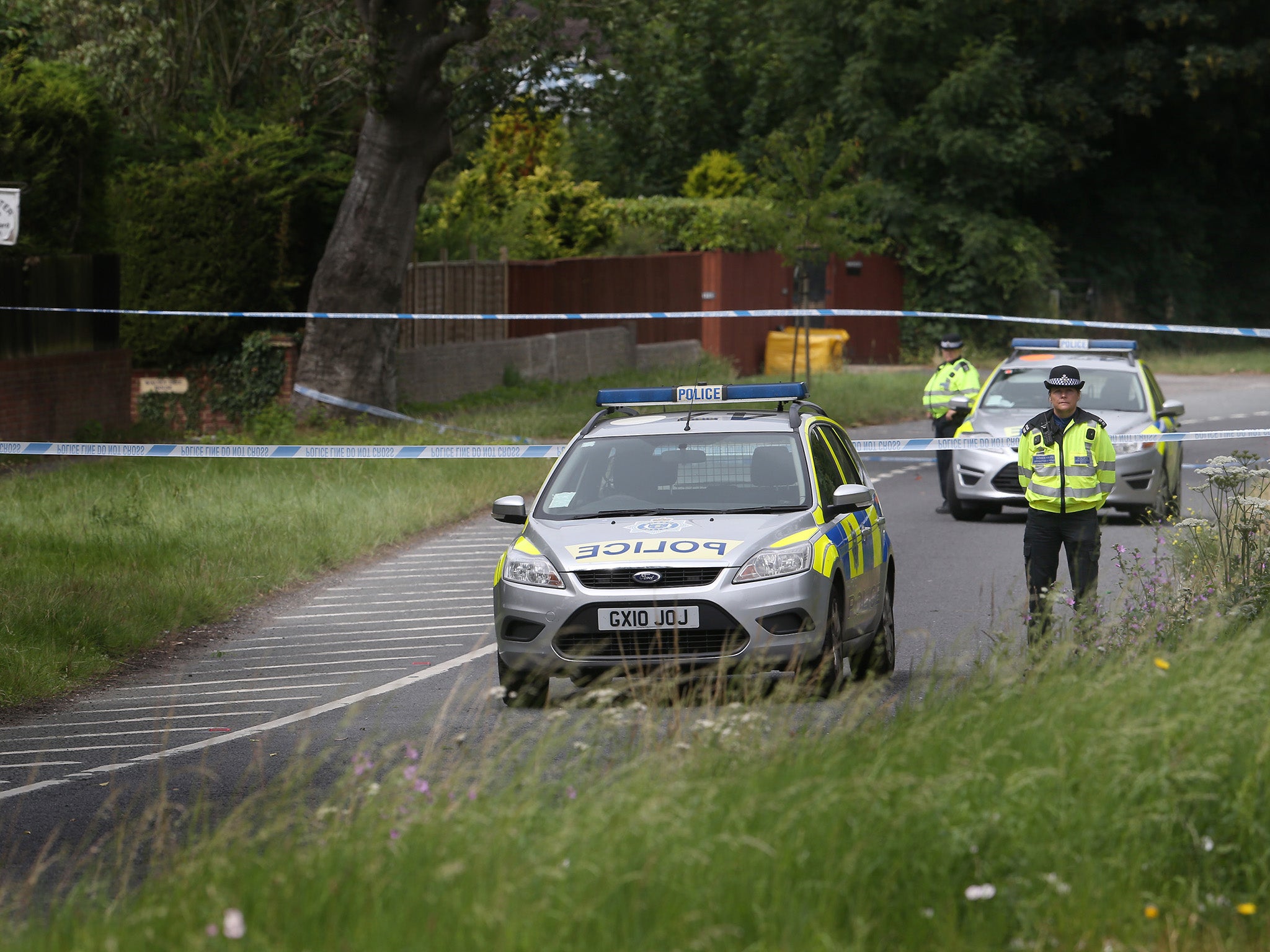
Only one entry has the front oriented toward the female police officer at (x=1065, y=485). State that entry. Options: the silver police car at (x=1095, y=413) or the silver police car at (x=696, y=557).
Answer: the silver police car at (x=1095, y=413)

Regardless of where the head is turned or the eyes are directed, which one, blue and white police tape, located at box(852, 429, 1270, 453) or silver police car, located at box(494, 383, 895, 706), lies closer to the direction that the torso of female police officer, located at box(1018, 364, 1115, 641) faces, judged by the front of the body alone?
the silver police car

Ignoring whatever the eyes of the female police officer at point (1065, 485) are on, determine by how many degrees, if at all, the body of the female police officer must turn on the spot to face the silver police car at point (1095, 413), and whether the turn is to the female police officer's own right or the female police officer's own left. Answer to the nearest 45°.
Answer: approximately 180°

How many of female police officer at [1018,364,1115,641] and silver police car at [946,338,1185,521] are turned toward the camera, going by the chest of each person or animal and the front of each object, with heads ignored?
2

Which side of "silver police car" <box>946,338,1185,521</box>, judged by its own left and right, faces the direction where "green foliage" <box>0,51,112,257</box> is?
right

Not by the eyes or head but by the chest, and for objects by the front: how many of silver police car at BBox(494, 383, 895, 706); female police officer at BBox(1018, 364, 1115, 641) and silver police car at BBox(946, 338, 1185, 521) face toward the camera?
3

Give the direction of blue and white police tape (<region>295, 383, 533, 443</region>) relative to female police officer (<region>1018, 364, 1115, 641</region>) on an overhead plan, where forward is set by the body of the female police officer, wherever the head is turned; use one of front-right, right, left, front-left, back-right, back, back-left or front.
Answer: back-right

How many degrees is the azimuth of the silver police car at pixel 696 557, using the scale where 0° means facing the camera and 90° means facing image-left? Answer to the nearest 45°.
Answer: approximately 0°

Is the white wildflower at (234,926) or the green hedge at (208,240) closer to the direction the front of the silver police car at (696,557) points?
the white wildflower

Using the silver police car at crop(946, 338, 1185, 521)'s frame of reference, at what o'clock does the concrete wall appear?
The concrete wall is roughly at 5 o'clock from the silver police car.

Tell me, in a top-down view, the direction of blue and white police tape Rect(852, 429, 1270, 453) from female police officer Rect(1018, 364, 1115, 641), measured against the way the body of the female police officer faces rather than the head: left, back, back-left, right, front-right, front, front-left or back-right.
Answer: back

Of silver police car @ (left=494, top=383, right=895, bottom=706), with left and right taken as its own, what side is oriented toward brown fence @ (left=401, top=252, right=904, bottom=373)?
back

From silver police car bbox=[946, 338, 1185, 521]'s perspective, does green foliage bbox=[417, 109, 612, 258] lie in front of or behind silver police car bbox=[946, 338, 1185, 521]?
behind

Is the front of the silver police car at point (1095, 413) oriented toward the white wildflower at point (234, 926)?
yes
